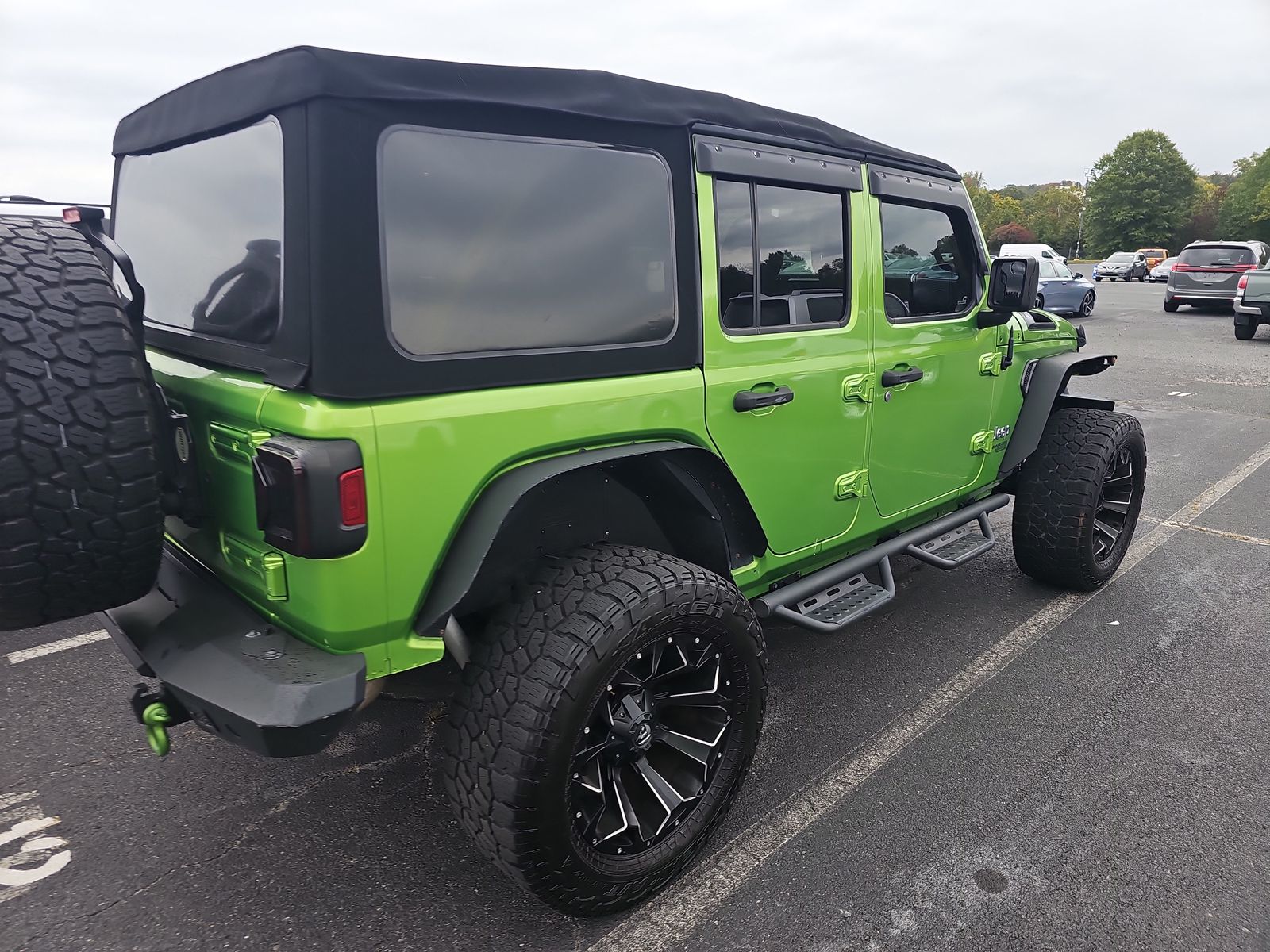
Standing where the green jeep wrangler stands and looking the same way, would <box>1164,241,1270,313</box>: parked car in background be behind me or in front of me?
in front

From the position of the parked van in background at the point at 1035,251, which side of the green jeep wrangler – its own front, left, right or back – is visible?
front

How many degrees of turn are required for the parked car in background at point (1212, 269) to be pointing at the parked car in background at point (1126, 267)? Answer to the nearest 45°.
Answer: approximately 45° to its left

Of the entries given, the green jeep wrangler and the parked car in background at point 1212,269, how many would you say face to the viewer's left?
0

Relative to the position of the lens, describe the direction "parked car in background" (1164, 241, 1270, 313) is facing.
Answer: facing away from the viewer and to the right of the viewer

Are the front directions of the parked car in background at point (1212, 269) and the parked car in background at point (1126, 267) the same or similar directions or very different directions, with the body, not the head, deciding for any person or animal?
very different directions

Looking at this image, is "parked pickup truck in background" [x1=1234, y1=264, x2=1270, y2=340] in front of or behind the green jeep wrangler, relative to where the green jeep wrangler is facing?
in front

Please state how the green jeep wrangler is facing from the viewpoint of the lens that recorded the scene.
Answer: facing away from the viewer and to the right of the viewer
